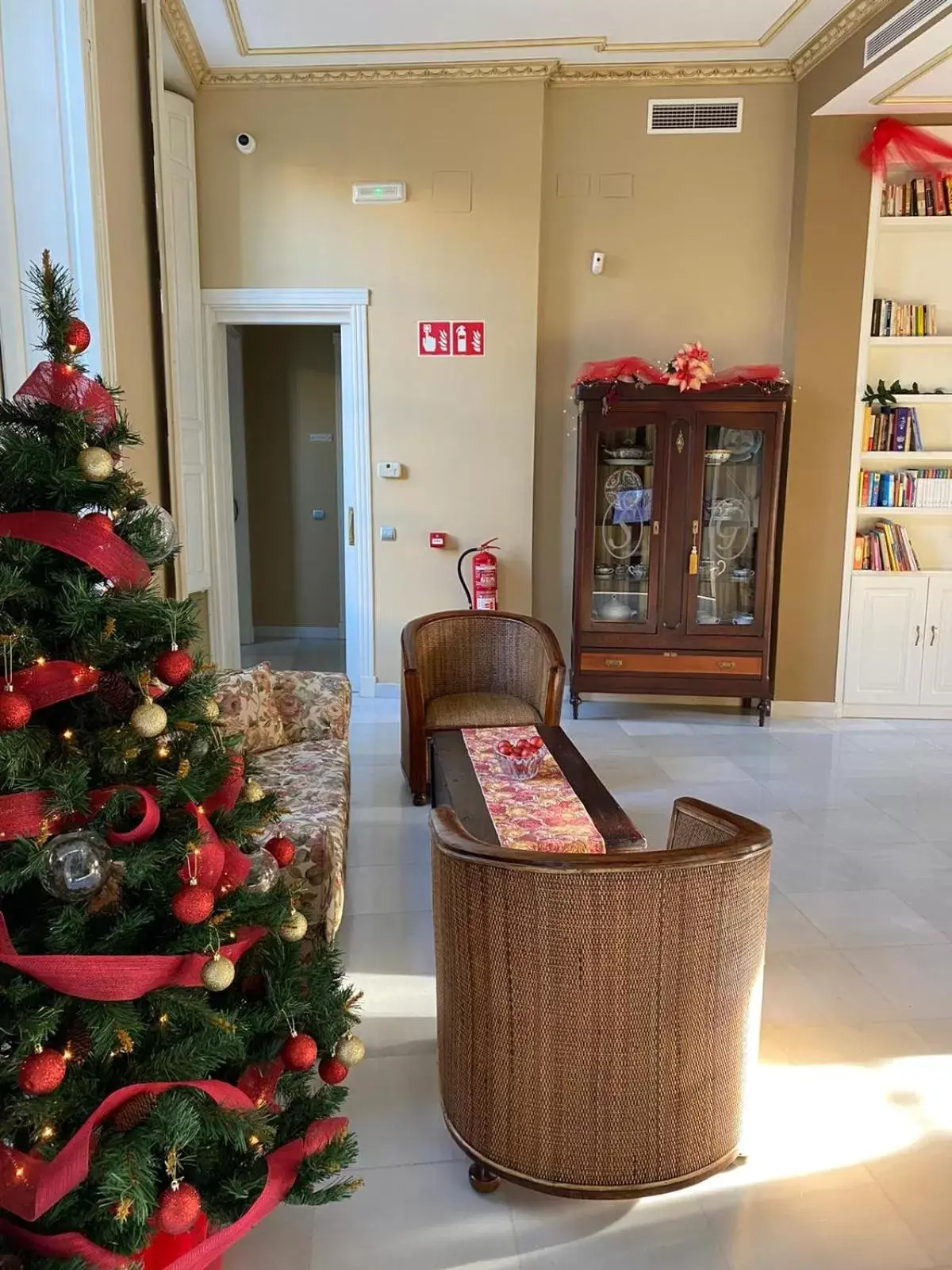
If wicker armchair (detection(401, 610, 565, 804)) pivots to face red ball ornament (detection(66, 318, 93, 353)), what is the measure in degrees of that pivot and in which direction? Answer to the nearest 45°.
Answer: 0° — it already faces it

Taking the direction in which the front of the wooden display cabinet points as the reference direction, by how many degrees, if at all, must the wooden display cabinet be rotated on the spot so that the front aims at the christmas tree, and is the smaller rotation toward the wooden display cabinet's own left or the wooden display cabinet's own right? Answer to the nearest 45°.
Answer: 0° — it already faces it

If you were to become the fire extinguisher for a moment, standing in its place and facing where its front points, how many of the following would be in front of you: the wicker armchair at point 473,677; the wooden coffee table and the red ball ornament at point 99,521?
3

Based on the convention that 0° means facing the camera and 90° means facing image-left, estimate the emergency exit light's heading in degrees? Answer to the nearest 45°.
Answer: approximately 0°

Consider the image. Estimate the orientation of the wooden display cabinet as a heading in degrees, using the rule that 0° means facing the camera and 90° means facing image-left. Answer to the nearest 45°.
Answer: approximately 0°
